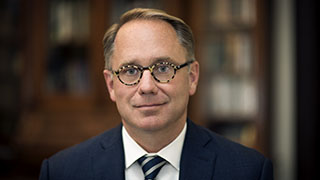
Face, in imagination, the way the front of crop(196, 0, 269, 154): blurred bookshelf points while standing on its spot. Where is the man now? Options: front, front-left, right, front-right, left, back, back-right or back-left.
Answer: front

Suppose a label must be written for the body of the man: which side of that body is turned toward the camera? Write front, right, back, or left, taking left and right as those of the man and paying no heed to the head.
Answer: front

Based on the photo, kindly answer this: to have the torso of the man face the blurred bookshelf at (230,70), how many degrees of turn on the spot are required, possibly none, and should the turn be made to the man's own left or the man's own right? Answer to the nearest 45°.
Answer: approximately 180°

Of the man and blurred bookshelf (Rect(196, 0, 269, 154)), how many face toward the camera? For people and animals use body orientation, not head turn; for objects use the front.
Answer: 2

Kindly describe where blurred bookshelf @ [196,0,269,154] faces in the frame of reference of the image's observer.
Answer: facing the viewer

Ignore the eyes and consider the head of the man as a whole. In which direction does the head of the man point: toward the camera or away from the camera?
toward the camera

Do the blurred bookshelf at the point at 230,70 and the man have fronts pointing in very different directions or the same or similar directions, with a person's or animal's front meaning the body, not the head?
same or similar directions
